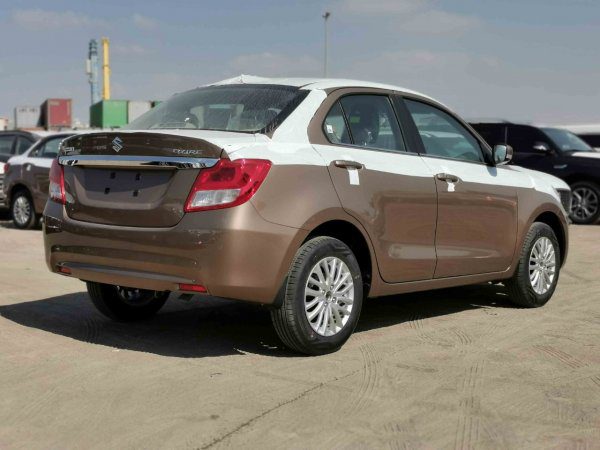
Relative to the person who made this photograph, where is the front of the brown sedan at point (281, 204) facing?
facing away from the viewer and to the right of the viewer

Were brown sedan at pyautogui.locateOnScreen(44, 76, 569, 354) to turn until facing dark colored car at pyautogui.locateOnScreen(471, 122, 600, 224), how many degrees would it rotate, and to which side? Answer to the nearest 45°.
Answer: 0° — it already faces it

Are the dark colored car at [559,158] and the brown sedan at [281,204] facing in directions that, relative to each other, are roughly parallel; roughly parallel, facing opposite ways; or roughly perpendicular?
roughly perpendicular

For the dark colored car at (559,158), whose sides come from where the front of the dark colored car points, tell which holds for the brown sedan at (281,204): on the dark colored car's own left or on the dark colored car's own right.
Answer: on the dark colored car's own right

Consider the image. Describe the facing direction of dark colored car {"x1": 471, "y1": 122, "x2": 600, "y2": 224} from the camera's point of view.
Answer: facing the viewer and to the right of the viewer

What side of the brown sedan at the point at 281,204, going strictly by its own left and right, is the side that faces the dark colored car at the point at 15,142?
left
